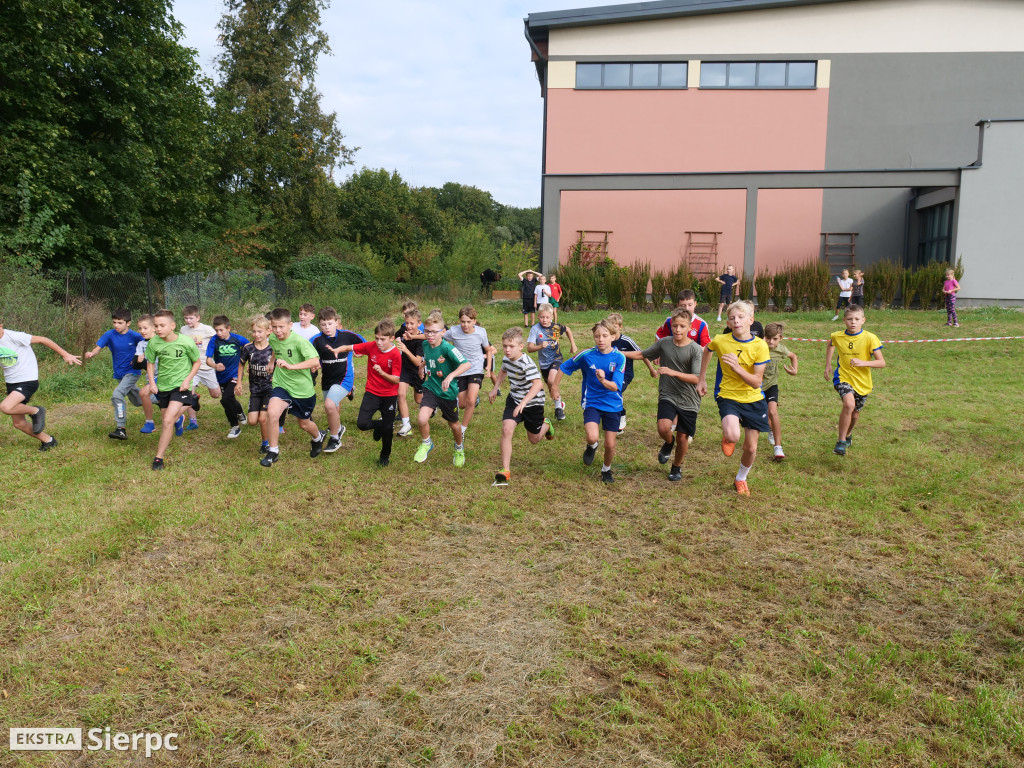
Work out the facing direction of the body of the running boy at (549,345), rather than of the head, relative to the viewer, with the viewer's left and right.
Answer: facing the viewer

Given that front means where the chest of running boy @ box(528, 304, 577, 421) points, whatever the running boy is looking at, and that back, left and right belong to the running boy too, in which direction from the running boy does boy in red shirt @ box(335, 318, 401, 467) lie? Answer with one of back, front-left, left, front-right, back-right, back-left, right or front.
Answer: front-right

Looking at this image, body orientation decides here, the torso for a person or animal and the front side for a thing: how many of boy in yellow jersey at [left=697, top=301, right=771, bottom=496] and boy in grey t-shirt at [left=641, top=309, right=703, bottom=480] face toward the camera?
2

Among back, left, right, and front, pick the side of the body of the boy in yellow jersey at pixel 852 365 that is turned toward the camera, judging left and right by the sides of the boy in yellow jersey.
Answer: front

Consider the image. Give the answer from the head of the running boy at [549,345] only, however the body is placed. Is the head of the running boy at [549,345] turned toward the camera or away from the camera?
toward the camera

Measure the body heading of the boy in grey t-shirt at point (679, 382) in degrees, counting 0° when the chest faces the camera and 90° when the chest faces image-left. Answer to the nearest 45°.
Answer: approximately 0°

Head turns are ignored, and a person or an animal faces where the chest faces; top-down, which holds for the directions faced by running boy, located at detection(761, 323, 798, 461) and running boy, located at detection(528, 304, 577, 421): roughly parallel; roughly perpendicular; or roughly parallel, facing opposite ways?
roughly parallel

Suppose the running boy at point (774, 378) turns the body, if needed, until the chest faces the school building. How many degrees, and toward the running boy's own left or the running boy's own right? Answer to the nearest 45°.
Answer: approximately 180°

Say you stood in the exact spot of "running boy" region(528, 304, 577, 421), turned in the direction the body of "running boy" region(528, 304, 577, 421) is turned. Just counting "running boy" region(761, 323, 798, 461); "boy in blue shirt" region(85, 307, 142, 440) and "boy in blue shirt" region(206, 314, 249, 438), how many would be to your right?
2

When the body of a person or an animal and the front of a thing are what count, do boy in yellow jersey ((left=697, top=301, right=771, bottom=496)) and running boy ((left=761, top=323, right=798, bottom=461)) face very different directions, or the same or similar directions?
same or similar directions

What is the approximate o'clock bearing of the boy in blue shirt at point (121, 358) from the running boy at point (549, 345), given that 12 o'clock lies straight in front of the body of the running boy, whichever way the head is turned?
The boy in blue shirt is roughly at 3 o'clock from the running boy.

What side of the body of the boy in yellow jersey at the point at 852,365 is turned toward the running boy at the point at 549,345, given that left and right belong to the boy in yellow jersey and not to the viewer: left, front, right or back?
right

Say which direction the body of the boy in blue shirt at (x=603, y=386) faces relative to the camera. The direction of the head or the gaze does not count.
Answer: toward the camera

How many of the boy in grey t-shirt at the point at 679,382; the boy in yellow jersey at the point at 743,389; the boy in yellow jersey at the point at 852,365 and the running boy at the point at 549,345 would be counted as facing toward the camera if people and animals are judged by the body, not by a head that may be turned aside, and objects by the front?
4

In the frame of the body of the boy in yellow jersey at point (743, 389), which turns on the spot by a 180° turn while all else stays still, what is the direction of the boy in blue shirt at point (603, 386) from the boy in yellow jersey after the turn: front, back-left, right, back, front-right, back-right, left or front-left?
left
